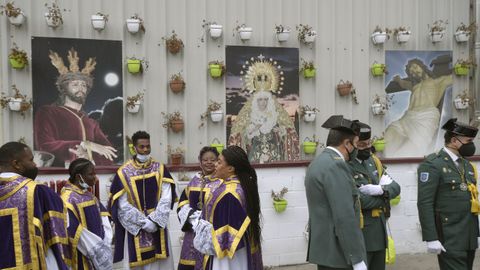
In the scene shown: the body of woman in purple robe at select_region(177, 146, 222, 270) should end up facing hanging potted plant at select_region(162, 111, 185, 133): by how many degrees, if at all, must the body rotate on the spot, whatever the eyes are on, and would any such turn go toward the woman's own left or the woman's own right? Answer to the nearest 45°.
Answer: approximately 180°

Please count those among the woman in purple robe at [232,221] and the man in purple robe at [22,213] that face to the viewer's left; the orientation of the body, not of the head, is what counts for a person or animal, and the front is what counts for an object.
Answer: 1

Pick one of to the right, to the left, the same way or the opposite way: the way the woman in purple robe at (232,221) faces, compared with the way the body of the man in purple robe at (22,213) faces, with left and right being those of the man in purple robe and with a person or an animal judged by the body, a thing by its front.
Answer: to the left

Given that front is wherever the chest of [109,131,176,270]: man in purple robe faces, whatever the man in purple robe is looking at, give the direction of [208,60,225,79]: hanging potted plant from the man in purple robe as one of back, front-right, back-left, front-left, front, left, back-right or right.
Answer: back-left

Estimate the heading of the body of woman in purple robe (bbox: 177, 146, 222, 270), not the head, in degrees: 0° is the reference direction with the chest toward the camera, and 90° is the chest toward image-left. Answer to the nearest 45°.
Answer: approximately 0°

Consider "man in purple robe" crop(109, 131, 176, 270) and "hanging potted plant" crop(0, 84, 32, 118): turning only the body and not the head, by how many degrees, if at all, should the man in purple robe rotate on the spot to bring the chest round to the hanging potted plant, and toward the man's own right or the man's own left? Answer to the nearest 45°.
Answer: approximately 135° to the man's own right

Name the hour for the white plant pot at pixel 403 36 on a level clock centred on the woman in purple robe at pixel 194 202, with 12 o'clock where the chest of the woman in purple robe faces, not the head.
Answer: The white plant pot is roughly at 8 o'clock from the woman in purple robe.

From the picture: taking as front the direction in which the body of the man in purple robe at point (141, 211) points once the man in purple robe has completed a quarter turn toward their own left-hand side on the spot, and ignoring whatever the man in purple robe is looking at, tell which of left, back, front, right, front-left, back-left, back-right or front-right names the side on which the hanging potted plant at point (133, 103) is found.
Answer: left

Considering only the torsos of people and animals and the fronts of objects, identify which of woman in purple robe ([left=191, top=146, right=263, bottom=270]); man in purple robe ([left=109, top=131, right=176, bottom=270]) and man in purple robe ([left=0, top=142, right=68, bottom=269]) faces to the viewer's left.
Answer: the woman in purple robe

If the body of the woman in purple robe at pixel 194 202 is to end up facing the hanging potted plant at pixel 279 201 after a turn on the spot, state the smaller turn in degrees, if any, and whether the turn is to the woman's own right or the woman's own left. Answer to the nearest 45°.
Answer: approximately 135° to the woman's own left
